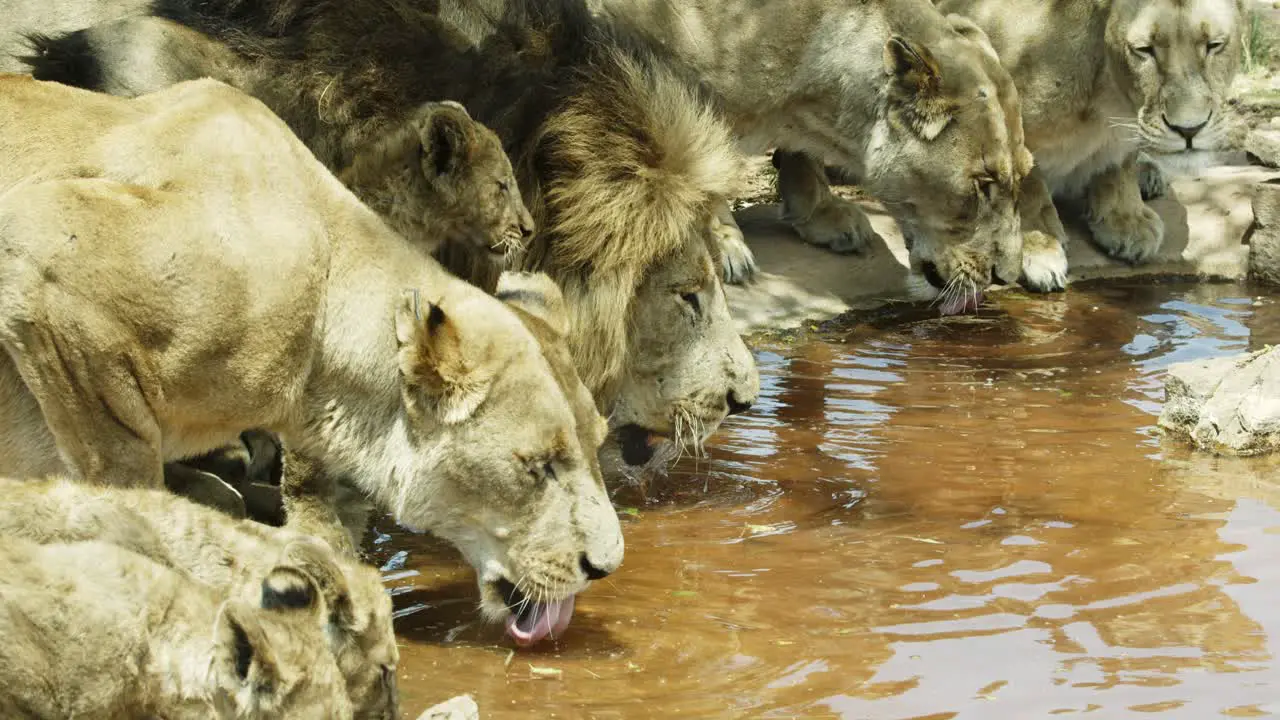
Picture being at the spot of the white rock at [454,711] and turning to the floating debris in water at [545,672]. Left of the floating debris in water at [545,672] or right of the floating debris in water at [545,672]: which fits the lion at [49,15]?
left

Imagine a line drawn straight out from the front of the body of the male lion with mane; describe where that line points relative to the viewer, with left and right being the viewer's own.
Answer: facing to the right of the viewer

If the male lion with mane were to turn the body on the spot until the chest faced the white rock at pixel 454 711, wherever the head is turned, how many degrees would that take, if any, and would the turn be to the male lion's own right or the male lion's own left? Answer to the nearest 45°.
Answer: approximately 90° to the male lion's own right

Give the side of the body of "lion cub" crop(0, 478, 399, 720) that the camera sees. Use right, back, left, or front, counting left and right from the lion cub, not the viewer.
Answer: right

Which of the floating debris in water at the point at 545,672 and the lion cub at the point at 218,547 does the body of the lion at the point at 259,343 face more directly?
the floating debris in water

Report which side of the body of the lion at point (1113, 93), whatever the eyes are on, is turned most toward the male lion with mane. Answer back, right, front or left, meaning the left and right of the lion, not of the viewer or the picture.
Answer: right

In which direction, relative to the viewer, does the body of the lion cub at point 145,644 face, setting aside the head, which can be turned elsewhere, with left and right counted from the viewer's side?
facing to the right of the viewer

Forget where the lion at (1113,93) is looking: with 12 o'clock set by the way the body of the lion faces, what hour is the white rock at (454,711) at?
The white rock is roughly at 2 o'clock from the lion.

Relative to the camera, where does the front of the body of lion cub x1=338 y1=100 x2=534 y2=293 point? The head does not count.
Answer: to the viewer's right

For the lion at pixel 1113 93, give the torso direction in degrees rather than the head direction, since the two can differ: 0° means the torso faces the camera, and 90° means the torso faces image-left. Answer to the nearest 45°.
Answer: approximately 315°

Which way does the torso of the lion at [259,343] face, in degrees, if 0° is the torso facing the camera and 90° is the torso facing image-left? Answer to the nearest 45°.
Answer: approximately 270°

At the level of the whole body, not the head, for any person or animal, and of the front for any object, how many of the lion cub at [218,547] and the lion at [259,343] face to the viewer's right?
2
